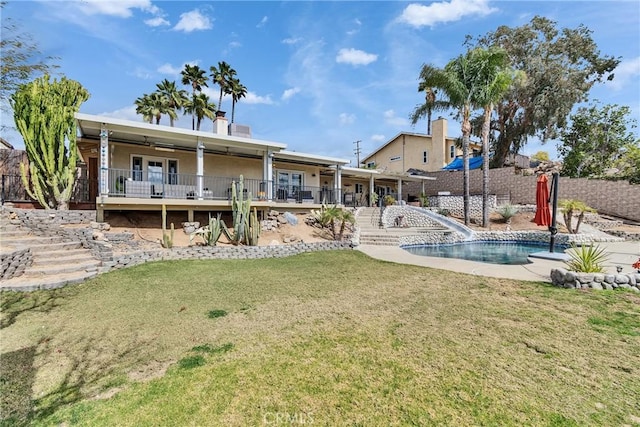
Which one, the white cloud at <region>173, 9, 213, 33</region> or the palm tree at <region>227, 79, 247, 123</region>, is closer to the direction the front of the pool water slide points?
the white cloud

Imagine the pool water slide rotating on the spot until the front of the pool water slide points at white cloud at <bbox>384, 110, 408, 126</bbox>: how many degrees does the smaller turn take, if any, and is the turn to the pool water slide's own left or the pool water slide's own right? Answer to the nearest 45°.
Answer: approximately 135° to the pool water slide's own left

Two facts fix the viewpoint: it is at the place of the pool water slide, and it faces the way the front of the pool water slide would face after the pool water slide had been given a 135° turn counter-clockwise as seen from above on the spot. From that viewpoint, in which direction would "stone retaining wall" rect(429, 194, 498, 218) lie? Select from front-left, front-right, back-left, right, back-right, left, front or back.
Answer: front

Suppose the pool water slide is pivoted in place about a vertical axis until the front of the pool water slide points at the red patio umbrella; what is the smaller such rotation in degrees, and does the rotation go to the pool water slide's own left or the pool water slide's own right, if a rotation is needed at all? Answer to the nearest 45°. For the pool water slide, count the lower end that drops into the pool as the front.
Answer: approximately 45° to the pool water slide's own right

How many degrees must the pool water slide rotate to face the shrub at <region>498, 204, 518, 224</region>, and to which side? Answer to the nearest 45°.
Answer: approximately 90° to its left

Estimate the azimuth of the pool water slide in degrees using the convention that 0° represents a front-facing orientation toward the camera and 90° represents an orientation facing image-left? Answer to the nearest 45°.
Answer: approximately 315°

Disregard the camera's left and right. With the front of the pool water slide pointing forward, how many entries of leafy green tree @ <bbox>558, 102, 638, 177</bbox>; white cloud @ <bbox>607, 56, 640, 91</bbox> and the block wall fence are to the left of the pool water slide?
3
